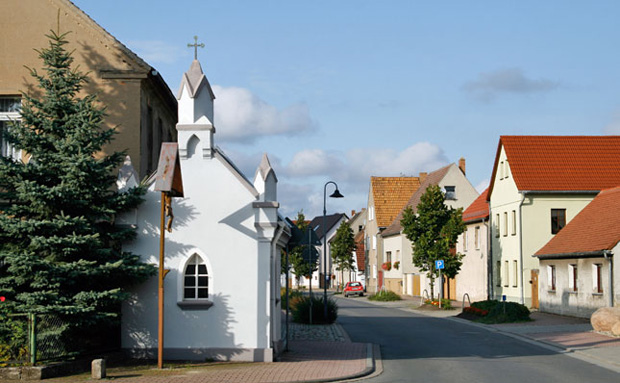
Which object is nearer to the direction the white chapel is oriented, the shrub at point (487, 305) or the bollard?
the bollard

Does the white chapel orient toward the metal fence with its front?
no

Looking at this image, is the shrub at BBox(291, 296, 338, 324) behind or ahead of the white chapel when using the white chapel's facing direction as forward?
behind

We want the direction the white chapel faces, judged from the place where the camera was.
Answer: facing the viewer

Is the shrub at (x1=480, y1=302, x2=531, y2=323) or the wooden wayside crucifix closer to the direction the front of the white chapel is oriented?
the wooden wayside crucifix

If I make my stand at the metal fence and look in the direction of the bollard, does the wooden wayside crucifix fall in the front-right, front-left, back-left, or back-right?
front-left

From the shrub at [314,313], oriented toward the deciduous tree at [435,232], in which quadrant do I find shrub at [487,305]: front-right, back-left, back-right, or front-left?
front-right

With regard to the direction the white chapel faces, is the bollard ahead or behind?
ahead

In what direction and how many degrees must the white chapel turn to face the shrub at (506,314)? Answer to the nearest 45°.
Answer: approximately 135° to its left

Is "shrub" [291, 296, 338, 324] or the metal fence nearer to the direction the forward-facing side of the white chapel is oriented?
the metal fence

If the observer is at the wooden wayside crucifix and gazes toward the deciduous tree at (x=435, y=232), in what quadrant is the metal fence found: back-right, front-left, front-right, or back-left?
back-left

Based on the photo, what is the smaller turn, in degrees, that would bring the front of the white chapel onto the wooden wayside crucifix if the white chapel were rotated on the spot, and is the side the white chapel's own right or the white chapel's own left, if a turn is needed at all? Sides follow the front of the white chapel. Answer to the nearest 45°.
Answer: approximately 45° to the white chapel's own right

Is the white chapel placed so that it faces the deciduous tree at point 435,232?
no

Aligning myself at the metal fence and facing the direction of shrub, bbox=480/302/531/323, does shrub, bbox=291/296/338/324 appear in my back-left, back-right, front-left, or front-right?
front-left
